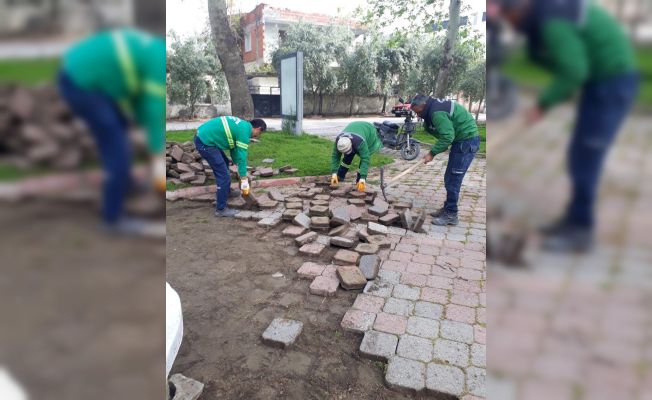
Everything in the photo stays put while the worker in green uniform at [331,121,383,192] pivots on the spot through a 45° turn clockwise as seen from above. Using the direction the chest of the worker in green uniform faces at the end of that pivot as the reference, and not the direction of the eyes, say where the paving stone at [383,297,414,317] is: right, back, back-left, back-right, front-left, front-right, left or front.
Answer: left

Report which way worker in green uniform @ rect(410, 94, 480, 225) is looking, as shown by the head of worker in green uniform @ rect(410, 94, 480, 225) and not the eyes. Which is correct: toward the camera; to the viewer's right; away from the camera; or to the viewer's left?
to the viewer's left

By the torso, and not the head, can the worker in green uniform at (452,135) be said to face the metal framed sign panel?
no

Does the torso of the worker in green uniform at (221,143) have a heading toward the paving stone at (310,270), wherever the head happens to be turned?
no

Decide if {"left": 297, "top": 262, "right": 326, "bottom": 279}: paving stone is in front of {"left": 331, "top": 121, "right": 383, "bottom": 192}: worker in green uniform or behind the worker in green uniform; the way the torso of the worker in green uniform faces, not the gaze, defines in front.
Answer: in front

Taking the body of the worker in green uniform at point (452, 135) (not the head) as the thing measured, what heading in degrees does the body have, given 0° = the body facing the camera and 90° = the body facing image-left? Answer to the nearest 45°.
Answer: approximately 90°

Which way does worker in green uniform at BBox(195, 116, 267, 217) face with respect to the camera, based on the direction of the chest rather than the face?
to the viewer's right
